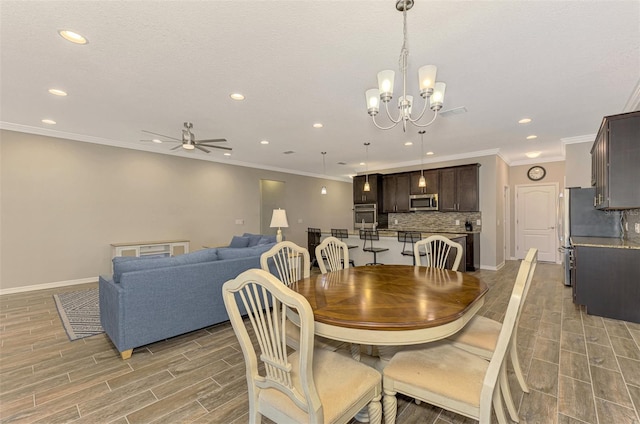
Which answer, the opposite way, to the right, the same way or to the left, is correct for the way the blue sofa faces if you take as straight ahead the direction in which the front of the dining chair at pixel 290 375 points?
to the left

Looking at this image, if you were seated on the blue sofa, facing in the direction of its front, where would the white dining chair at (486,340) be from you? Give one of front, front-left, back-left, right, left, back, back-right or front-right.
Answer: back

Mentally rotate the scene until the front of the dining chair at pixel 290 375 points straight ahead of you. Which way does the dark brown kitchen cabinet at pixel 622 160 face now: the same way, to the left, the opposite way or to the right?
to the left

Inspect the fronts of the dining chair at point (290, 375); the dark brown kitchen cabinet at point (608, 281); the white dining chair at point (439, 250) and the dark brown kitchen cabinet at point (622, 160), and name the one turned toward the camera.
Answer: the white dining chair

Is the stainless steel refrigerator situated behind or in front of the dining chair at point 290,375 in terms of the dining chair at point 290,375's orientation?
in front

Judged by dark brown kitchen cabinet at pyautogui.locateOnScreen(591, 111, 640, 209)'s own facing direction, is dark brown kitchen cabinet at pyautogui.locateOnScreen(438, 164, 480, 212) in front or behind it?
in front

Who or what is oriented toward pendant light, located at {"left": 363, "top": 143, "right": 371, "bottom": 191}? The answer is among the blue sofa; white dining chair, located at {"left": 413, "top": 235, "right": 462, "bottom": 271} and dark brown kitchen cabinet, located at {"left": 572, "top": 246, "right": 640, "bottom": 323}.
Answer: the dark brown kitchen cabinet

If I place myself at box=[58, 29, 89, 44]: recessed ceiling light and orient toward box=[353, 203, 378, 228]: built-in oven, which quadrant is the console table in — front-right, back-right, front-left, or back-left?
front-left

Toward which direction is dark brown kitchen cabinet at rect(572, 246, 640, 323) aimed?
to the viewer's left

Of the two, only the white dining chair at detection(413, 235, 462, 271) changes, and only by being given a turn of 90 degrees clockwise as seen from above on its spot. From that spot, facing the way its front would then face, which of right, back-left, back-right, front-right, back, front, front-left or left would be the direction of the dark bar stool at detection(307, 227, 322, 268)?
front-right

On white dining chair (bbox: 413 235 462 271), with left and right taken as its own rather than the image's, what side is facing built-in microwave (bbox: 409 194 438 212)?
back

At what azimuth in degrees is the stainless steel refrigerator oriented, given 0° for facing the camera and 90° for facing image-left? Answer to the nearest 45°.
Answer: approximately 90°

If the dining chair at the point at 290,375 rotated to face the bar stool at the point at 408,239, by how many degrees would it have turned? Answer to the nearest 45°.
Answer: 0° — it already faces it

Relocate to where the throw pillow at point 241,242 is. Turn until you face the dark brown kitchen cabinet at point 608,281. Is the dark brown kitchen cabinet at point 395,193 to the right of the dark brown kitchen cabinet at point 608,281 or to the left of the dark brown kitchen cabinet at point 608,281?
left

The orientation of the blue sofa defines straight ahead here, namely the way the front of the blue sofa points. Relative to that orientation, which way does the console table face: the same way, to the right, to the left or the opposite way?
the opposite way

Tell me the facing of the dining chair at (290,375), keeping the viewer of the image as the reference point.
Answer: facing away from the viewer and to the right of the viewer

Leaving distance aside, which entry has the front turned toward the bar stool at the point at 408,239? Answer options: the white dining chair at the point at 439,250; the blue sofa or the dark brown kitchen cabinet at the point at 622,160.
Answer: the dark brown kitchen cabinet

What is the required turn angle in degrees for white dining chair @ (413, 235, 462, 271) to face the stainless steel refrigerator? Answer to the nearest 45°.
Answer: approximately 135° to its left

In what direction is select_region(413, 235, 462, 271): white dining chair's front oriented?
toward the camera

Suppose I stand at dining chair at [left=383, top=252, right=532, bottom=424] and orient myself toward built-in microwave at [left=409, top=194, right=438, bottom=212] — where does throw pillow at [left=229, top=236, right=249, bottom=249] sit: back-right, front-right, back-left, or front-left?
front-left

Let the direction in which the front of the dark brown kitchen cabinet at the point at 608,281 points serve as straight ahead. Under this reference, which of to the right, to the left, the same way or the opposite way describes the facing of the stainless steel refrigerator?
the same way

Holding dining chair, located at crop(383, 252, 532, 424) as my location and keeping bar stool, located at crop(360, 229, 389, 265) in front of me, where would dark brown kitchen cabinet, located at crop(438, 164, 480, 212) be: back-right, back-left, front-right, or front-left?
front-right
